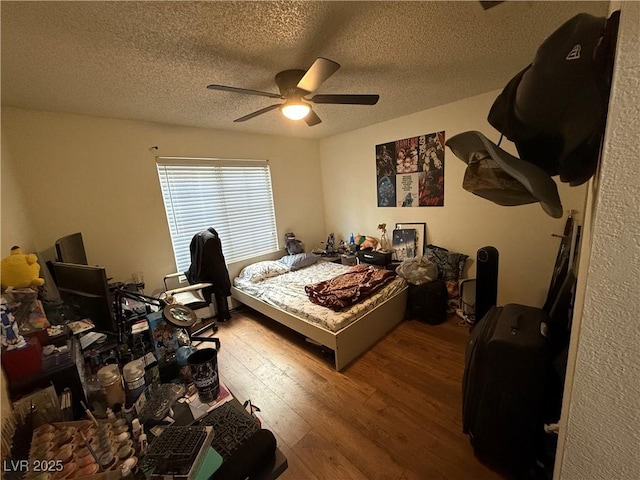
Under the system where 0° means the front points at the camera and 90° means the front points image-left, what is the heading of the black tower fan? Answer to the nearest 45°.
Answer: approximately 45°

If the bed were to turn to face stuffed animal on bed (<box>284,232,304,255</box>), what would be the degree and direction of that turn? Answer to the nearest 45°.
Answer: approximately 135° to its left

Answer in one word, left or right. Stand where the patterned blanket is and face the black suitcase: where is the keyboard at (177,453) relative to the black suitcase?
right

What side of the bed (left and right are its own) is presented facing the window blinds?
back

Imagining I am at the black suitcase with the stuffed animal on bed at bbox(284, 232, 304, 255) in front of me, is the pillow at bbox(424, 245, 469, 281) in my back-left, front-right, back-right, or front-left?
front-right

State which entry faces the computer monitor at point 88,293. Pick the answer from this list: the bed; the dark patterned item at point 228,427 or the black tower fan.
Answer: the black tower fan

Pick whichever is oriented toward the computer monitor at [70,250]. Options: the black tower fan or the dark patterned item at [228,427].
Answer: the black tower fan

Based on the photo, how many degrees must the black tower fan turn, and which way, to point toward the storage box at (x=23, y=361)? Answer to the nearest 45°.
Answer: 0° — it already faces it

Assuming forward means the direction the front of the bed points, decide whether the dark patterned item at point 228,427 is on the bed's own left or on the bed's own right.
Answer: on the bed's own right

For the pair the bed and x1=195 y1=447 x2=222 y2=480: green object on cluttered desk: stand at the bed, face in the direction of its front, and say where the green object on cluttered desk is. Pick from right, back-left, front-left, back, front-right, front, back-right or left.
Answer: front-right

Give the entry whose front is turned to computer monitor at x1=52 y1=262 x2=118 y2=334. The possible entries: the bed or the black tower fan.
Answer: the black tower fan
